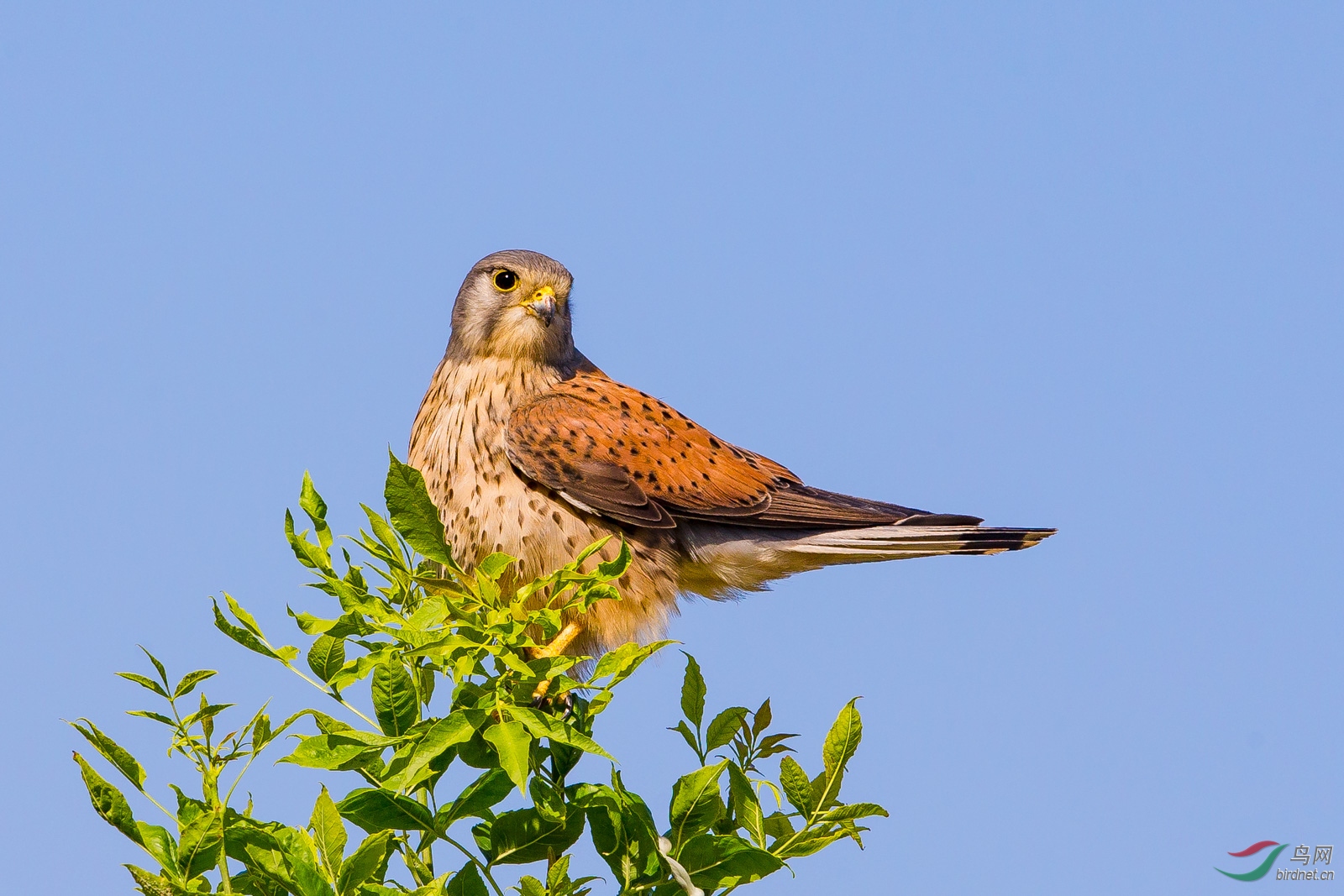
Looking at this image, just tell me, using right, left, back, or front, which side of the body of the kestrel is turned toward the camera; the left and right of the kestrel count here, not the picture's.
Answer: left
